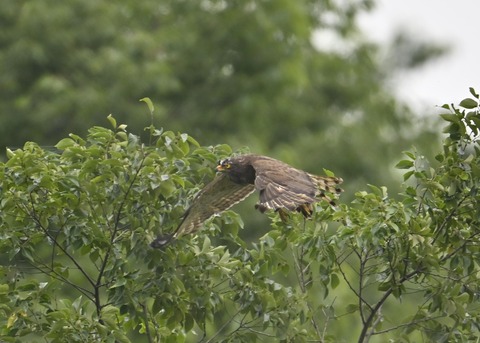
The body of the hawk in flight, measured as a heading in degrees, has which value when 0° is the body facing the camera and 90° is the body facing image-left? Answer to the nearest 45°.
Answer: approximately 45°
